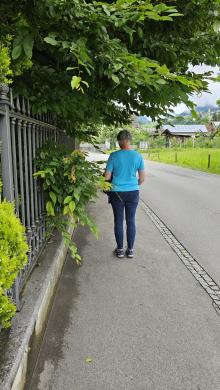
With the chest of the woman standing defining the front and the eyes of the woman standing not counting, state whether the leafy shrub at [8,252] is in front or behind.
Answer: behind

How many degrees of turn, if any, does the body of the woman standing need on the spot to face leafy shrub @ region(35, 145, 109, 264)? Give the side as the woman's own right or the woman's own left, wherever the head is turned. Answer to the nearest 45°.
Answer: approximately 135° to the woman's own left

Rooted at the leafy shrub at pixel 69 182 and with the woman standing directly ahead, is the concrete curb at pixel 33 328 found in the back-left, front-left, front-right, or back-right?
back-right

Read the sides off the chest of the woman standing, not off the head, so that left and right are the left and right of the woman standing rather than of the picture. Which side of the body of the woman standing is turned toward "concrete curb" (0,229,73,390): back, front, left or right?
back

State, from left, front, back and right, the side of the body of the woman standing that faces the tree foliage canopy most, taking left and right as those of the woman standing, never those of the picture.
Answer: back

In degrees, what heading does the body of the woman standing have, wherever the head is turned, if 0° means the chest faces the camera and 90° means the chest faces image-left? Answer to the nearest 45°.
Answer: approximately 180°
